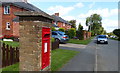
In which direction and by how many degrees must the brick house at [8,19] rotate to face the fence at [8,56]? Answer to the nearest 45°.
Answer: approximately 45° to its right

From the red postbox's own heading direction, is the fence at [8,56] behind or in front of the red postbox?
behind

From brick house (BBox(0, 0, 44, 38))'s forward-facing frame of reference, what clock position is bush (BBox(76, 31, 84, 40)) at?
The bush is roughly at 10 o'clock from the brick house.

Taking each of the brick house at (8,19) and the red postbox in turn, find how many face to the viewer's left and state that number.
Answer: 0

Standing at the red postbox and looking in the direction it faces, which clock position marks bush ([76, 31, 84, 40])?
The bush is roughly at 8 o'clock from the red postbox.

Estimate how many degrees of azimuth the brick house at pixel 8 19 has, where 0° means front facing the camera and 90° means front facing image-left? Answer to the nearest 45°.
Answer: approximately 315°

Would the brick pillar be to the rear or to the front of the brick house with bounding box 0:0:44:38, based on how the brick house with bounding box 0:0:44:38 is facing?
to the front
